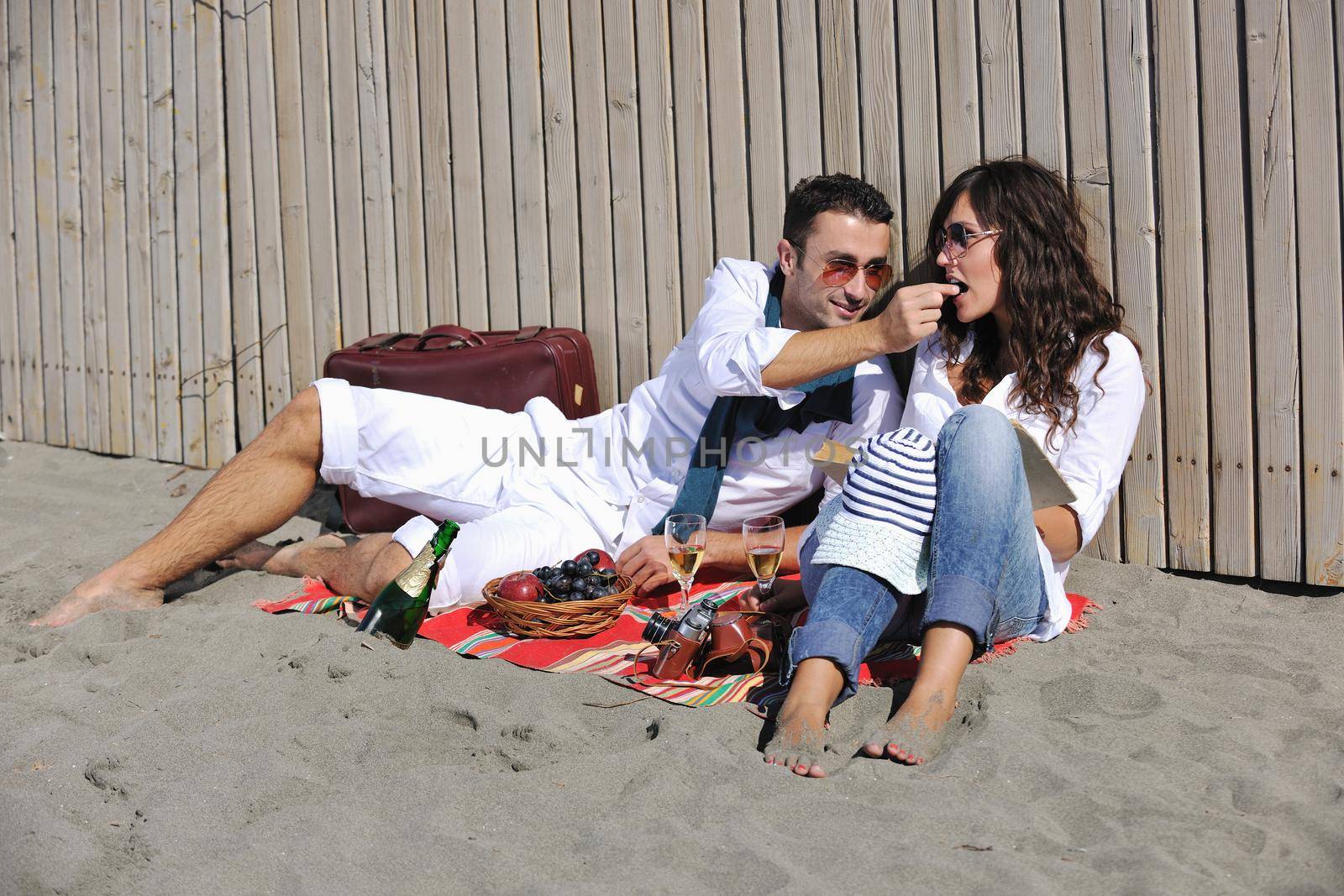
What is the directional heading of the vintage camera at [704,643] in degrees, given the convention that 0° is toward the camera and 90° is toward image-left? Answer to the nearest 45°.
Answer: approximately 90°

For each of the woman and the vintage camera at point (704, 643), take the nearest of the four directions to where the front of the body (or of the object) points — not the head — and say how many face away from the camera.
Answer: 0

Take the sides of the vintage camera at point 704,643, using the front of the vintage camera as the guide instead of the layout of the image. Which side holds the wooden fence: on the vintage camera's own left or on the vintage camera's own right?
on the vintage camera's own right

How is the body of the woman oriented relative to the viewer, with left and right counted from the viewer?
facing the viewer and to the left of the viewer

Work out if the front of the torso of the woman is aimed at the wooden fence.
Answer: no

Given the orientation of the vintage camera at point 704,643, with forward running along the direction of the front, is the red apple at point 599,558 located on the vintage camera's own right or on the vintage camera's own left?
on the vintage camera's own right
